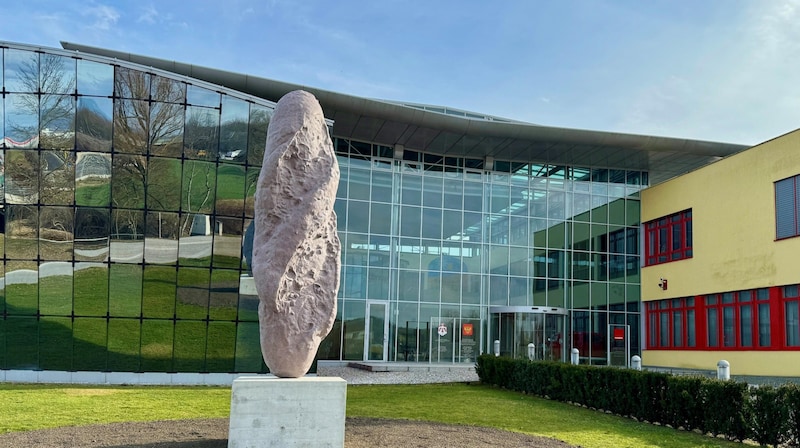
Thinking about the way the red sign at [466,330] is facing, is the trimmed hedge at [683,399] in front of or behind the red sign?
in front

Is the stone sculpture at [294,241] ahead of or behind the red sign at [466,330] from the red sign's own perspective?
ahead

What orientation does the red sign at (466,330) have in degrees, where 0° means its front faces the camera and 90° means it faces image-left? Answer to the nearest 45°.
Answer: approximately 0°
